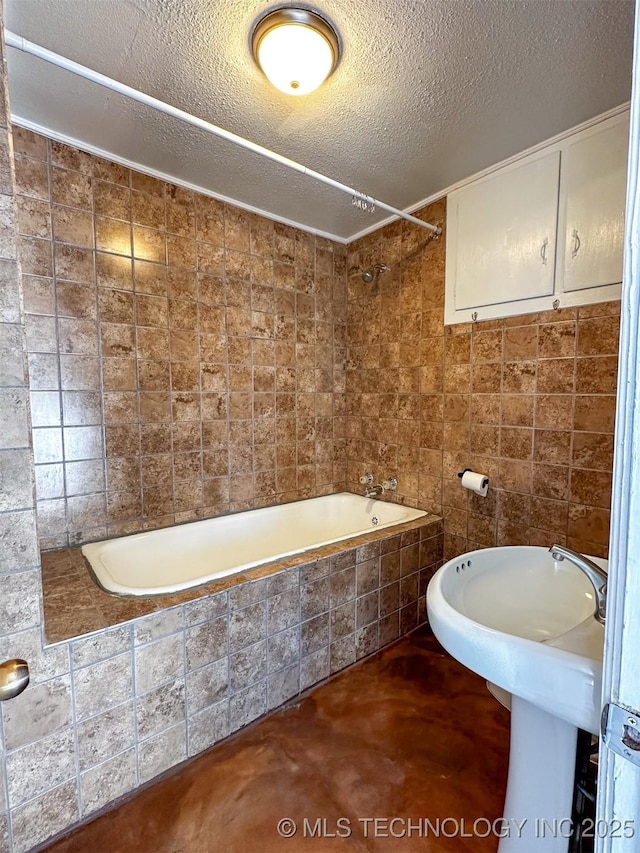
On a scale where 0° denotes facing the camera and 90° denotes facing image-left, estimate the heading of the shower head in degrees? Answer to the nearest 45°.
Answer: approximately 45°

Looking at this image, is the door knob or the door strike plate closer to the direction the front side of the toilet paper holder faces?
the door knob

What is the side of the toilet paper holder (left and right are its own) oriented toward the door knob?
front

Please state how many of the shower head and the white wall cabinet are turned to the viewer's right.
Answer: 0

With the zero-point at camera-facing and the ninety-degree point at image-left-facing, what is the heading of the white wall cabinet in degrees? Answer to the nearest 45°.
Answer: approximately 45°

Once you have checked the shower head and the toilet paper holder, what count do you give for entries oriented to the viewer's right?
0

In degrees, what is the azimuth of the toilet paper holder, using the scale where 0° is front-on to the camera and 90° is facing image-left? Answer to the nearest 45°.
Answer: approximately 45°

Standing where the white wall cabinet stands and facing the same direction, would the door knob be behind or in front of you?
in front

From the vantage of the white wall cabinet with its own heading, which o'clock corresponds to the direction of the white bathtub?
The white bathtub is roughly at 1 o'clock from the white wall cabinet.

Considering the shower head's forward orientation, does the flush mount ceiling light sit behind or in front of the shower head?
in front

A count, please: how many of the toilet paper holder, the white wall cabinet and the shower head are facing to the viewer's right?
0

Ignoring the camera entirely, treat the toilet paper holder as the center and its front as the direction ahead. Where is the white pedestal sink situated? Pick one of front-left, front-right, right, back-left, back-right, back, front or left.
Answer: front-left
